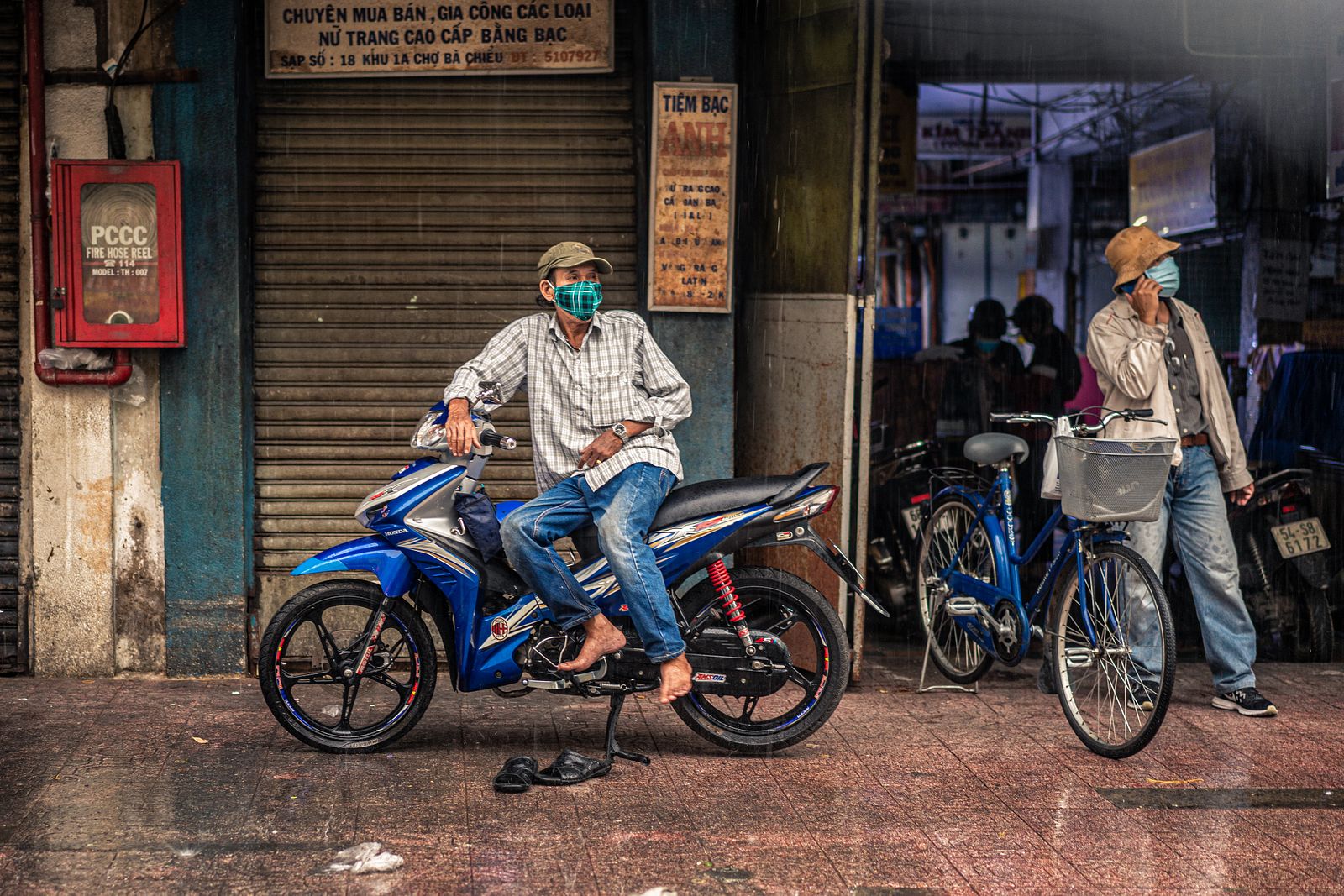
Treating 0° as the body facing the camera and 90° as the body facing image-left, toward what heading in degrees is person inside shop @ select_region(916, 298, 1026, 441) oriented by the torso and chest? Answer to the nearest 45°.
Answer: approximately 0°

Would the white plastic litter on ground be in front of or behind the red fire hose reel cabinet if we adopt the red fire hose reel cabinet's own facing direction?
in front

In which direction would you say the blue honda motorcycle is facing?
to the viewer's left

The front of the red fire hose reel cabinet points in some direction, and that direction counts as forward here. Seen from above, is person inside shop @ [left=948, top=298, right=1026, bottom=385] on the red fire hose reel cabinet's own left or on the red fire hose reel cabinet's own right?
on the red fire hose reel cabinet's own left

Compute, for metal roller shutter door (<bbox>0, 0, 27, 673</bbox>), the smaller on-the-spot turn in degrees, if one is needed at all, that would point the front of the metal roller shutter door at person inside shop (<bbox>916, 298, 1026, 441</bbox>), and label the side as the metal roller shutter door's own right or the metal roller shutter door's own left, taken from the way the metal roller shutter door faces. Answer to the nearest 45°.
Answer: approximately 90° to the metal roller shutter door's own left

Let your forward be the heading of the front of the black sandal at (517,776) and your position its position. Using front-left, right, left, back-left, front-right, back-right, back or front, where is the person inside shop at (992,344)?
back

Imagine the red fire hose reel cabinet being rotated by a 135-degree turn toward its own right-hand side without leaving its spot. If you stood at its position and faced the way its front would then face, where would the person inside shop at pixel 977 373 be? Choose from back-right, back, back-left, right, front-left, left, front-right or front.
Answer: back-right

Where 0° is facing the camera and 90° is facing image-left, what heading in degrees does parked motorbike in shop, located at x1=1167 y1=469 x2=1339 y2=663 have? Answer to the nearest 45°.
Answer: approximately 135°

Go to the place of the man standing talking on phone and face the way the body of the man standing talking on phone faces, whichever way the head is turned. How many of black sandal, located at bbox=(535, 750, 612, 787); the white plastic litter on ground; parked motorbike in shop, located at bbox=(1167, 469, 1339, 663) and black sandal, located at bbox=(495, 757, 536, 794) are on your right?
3

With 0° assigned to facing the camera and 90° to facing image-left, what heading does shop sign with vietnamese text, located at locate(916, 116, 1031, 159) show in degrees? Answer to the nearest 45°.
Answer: approximately 0°

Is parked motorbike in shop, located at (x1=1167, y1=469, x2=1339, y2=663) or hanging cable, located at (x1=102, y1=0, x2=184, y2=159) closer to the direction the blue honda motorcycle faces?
the hanging cable

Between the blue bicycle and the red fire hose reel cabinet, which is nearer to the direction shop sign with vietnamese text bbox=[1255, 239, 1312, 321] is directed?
the blue bicycle

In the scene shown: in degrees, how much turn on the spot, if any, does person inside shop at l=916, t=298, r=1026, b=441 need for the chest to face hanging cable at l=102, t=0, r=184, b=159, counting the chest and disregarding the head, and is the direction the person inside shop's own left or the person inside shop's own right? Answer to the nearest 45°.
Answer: approximately 45° to the person inside shop's own right

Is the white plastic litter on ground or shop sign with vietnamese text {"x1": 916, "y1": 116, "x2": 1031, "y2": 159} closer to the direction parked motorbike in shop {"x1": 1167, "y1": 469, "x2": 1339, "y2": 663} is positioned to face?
the shop sign with vietnamese text

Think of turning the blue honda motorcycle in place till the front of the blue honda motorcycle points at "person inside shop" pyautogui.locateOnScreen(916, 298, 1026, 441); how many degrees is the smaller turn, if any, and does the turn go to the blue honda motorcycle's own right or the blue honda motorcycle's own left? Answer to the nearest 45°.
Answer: approximately 135° to the blue honda motorcycle's own right

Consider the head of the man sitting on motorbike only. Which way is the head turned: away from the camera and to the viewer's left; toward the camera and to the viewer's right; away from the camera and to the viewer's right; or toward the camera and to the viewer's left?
toward the camera and to the viewer's right
